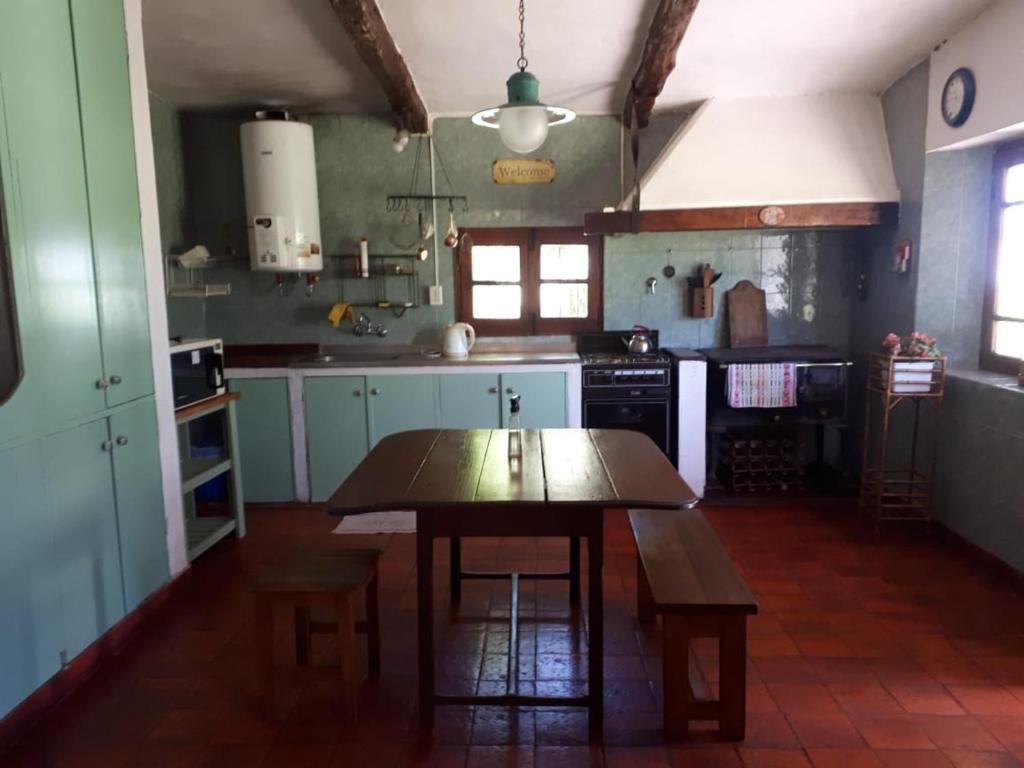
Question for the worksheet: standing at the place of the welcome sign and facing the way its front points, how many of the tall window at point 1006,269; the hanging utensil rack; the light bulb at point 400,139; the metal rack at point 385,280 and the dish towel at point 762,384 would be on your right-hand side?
3

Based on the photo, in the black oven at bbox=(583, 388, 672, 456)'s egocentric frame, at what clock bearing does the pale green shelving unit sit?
The pale green shelving unit is roughly at 2 o'clock from the black oven.

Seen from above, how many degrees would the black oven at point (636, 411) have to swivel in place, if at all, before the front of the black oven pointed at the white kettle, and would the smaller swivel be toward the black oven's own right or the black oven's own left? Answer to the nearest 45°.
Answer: approximately 90° to the black oven's own right

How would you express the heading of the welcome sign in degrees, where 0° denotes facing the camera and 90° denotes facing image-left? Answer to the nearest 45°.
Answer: approximately 0°

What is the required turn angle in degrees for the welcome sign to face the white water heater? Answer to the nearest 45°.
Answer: approximately 90° to its right

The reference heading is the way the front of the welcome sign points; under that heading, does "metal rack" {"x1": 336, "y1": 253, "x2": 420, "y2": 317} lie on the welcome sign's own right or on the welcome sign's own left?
on the welcome sign's own right

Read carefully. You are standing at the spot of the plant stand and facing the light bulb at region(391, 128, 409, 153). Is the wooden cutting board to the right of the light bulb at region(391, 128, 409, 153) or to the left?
right
